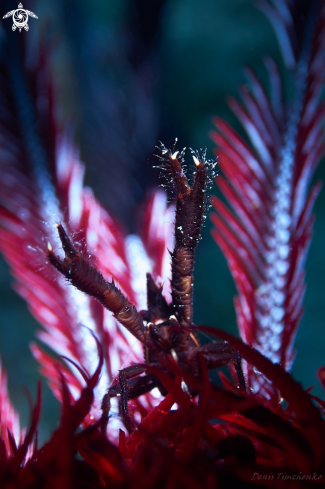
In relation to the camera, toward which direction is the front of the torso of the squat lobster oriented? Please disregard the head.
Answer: toward the camera
